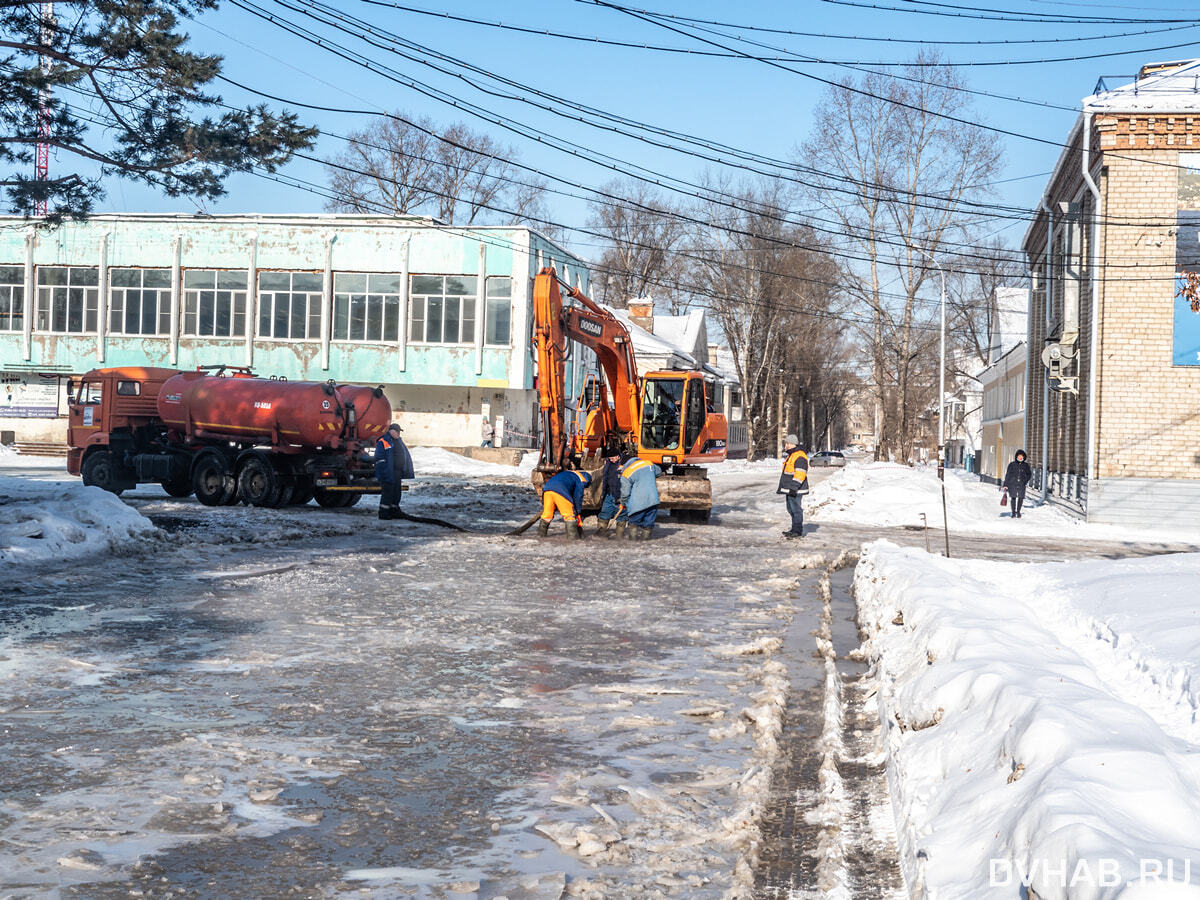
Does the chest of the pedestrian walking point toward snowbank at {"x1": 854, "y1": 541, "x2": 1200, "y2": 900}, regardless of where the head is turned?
yes

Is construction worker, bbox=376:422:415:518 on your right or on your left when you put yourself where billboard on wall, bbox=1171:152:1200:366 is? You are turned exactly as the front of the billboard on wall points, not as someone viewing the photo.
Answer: on your right

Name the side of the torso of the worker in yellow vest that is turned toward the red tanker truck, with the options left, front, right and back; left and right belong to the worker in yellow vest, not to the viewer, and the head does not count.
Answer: front

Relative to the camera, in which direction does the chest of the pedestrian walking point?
toward the camera

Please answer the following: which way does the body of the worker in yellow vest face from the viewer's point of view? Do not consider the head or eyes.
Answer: to the viewer's left

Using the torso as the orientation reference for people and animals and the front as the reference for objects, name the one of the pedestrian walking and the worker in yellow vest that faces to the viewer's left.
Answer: the worker in yellow vest

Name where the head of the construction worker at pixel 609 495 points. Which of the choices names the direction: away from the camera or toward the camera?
toward the camera

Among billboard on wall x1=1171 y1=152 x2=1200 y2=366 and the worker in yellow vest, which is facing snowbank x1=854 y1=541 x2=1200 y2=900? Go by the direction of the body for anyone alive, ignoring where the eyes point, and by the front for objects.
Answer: the billboard on wall

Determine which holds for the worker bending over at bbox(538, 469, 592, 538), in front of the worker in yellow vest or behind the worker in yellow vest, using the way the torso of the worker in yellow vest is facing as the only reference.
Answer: in front

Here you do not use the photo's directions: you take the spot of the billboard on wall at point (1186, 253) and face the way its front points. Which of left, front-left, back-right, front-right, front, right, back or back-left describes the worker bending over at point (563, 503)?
front-right

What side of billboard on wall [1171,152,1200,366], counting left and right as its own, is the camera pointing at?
front

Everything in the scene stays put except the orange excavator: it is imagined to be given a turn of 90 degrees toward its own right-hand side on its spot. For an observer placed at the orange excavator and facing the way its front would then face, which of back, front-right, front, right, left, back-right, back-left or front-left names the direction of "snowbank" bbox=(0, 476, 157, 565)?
left
